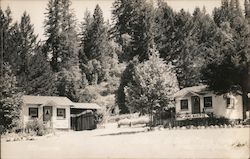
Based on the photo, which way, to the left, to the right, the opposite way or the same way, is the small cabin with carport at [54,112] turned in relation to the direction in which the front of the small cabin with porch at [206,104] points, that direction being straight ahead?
the same way

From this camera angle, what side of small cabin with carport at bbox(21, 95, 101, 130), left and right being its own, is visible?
front

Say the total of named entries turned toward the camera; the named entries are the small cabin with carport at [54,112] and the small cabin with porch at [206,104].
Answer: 2

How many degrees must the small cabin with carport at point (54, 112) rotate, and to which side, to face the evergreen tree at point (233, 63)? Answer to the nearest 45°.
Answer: approximately 45° to its left

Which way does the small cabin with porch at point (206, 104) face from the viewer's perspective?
toward the camera

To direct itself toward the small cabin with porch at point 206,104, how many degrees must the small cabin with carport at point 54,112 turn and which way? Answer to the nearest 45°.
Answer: approximately 90° to its left

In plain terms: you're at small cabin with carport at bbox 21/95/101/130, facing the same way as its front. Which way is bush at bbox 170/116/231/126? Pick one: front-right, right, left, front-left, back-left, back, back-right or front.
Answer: front-left

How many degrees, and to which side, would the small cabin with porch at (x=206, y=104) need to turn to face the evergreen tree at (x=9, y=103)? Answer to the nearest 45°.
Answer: approximately 45° to its right

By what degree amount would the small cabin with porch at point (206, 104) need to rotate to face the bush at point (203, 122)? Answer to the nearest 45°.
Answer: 0° — it already faces it
